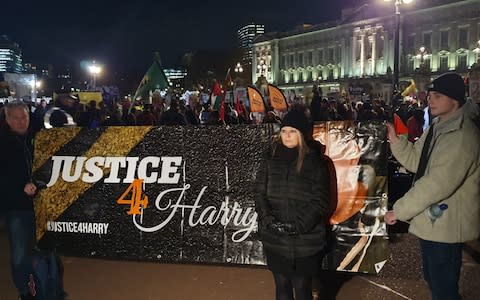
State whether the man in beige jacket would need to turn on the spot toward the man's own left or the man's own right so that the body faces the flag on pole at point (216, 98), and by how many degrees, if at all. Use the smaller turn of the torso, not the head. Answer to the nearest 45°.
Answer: approximately 45° to the man's own right

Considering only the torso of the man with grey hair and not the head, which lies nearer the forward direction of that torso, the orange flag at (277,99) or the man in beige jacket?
the man in beige jacket

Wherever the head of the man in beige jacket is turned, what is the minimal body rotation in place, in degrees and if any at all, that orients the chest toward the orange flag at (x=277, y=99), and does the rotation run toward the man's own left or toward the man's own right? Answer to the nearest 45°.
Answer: approximately 45° to the man's own right

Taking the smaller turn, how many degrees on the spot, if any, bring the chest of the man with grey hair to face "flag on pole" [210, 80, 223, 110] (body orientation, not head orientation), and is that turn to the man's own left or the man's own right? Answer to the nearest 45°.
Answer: approximately 90° to the man's own left

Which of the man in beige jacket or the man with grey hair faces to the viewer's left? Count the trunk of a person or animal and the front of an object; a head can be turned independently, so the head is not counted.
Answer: the man in beige jacket

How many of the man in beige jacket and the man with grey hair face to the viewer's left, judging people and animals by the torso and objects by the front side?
1

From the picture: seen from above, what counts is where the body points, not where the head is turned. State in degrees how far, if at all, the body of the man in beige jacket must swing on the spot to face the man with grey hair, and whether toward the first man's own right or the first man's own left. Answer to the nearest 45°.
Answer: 0° — they already face them

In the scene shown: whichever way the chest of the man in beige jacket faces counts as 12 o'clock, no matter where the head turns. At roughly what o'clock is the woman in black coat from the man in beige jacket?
The woman in black coat is roughly at 12 o'clock from the man in beige jacket.

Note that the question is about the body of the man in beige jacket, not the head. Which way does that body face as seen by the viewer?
to the viewer's left

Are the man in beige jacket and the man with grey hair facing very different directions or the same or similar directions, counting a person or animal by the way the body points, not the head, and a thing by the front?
very different directions
